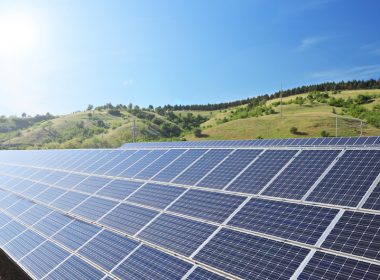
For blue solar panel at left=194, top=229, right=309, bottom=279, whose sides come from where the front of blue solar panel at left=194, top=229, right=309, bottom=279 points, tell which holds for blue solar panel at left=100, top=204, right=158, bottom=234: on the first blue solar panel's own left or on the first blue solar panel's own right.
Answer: on the first blue solar panel's own right

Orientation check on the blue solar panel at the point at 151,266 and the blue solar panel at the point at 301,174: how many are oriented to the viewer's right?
0

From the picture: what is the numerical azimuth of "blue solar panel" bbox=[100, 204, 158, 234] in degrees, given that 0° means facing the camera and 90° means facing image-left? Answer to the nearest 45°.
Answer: approximately 45°

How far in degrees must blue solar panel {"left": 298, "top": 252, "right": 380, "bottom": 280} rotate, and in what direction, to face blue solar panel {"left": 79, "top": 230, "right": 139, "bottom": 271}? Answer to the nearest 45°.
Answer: approximately 45° to its right

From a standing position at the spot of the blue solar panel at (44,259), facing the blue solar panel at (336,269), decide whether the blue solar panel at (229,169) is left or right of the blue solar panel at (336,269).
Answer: left

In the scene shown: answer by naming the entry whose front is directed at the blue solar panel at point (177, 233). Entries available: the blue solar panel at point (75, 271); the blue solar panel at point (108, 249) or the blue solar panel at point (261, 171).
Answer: the blue solar panel at point (261, 171)

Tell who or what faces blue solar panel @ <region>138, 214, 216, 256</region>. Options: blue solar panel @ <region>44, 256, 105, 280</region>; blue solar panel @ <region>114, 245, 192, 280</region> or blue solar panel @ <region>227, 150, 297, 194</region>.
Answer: blue solar panel @ <region>227, 150, 297, 194</region>

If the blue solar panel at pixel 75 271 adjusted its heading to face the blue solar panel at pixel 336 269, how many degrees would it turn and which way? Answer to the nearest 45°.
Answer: approximately 90° to its left

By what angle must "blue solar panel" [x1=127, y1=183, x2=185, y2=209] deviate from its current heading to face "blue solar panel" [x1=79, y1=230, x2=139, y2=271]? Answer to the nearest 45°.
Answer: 0° — it already faces it

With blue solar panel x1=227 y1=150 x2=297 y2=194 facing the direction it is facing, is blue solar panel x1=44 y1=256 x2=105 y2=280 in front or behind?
in front

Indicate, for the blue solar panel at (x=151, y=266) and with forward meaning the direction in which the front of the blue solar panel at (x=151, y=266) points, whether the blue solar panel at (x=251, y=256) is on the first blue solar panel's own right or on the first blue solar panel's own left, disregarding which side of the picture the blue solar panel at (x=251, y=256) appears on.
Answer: on the first blue solar panel's own left

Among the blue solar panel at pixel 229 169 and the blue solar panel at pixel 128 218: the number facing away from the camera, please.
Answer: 0

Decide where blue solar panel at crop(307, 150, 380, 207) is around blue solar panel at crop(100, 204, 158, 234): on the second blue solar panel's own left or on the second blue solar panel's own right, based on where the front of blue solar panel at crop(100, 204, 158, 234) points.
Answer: on the second blue solar panel's own left
